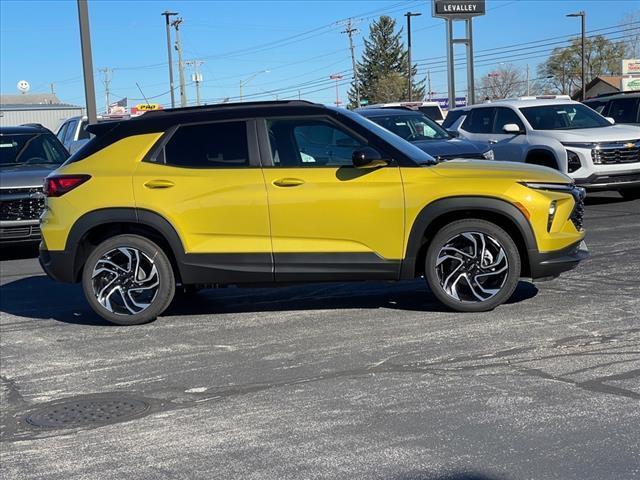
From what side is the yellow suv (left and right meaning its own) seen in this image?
right

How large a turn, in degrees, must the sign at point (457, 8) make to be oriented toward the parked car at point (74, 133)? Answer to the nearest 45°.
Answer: approximately 45° to its right

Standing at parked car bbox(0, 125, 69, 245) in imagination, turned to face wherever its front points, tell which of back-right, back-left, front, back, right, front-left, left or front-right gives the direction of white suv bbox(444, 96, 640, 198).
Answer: left

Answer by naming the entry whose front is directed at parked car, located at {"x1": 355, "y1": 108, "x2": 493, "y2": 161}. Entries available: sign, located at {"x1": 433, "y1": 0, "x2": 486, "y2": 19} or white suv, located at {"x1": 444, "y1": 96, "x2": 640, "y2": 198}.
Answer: the sign

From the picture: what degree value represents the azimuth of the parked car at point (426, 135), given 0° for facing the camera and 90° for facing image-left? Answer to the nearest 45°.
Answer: approximately 315°

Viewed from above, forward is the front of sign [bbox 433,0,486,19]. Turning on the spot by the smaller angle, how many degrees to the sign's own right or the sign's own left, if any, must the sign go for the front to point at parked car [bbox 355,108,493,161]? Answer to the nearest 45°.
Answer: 0° — it already faces it

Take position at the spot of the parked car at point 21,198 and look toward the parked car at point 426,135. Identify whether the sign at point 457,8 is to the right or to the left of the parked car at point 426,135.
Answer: left

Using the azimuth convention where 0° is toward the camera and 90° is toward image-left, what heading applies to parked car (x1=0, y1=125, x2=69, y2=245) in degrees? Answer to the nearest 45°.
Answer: approximately 0°

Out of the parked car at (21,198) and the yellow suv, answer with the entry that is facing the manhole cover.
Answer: the parked car

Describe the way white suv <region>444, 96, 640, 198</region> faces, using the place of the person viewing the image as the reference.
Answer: facing the viewer and to the right of the viewer

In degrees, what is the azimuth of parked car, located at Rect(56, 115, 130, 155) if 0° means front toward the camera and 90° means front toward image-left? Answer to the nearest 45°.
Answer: approximately 315°

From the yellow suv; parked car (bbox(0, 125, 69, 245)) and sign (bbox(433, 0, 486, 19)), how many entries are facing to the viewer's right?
1

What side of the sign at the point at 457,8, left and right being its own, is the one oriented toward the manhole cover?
front
